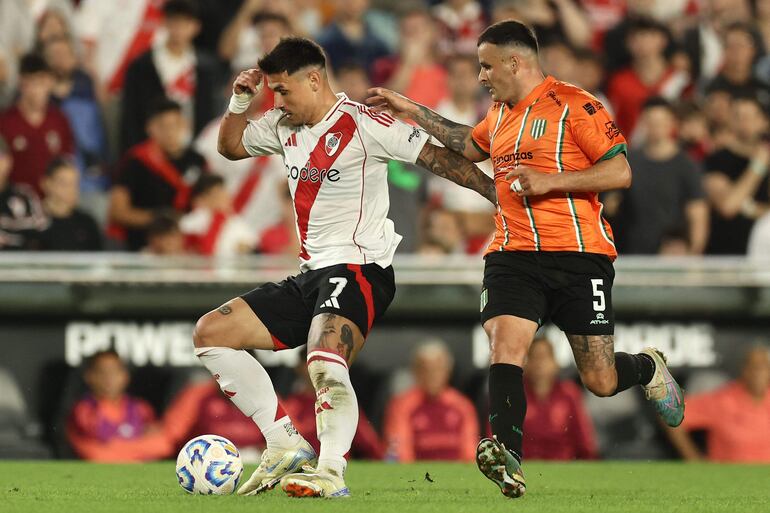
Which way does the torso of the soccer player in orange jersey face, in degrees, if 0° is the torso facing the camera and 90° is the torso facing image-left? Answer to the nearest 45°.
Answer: approximately 45°

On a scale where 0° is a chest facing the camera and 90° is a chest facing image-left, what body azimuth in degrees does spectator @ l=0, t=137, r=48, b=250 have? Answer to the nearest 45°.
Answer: approximately 0°

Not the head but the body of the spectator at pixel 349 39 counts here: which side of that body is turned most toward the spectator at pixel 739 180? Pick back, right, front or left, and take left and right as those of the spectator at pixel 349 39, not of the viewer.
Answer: left

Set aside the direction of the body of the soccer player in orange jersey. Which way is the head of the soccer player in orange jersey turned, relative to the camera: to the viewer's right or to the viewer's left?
to the viewer's left

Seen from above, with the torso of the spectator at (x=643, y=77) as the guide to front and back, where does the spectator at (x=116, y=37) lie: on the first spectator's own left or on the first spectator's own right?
on the first spectator's own right

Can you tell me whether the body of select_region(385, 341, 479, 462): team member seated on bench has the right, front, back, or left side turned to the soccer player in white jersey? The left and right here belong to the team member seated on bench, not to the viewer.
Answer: front
